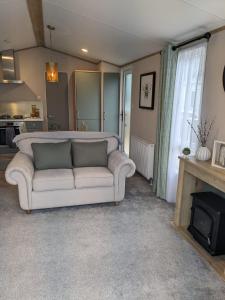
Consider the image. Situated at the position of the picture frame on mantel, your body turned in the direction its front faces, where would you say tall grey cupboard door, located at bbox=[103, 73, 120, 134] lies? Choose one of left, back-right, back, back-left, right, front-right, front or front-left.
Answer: right

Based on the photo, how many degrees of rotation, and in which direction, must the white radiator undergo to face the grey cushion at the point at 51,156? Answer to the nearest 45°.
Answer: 0° — it already faces it

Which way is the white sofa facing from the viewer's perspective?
toward the camera

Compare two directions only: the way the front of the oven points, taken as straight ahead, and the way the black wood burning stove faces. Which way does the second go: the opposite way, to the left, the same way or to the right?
to the right

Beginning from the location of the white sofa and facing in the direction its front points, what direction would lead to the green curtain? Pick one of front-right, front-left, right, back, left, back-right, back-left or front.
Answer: left

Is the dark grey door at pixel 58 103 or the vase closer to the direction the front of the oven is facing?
the vase

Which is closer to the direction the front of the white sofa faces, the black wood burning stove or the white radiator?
the black wood burning stove

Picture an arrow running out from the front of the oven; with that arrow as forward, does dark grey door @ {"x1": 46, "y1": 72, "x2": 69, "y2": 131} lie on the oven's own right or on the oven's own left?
on the oven's own left

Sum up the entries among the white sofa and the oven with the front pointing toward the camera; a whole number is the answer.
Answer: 2

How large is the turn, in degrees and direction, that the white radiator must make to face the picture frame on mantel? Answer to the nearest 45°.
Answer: approximately 90° to its left

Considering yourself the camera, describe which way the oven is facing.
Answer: facing the viewer

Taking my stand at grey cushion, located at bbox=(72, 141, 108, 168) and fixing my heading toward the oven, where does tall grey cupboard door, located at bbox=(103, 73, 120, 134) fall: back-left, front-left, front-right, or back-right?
front-right

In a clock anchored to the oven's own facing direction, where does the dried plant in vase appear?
The dried plant in vase is roughly at 11 o'clock from the oven.

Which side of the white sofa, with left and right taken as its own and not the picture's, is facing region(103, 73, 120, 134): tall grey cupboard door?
back

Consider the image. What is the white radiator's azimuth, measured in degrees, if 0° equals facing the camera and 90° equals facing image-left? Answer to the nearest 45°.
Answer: approximately 45°

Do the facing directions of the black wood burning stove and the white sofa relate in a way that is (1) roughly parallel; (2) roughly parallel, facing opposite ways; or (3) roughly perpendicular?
roughly perpendicular

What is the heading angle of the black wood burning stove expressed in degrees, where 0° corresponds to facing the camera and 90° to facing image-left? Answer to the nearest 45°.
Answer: approximately 45°

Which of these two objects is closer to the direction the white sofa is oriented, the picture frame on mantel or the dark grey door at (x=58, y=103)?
the picture frame on mantel

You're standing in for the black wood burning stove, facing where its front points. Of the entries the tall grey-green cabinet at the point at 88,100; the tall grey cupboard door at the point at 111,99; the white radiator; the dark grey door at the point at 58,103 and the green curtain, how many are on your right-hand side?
5

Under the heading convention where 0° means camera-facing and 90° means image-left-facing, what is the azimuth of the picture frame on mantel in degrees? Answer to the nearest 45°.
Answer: approximately 45°
